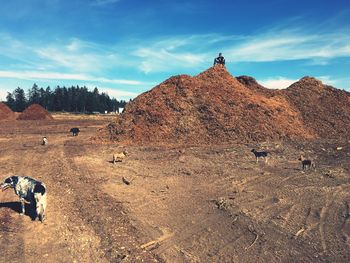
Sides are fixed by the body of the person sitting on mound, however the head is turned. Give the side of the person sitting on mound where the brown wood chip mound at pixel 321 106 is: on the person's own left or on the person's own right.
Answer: on the person's own left

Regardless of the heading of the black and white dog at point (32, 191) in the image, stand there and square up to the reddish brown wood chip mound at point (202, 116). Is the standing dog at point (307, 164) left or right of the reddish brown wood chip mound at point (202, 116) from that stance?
right

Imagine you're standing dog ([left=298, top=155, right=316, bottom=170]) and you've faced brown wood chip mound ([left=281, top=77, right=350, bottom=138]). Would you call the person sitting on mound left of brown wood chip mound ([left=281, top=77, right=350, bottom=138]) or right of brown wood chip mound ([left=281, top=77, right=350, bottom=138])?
left

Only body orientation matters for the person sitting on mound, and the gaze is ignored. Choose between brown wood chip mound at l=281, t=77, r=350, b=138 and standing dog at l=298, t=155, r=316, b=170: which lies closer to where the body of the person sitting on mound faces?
the standing dog

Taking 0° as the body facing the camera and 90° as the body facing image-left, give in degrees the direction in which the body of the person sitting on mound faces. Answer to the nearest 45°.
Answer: approximately 0°

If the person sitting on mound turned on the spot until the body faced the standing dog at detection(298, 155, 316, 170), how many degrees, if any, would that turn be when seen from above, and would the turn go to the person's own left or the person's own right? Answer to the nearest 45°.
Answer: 0° — they already face it
